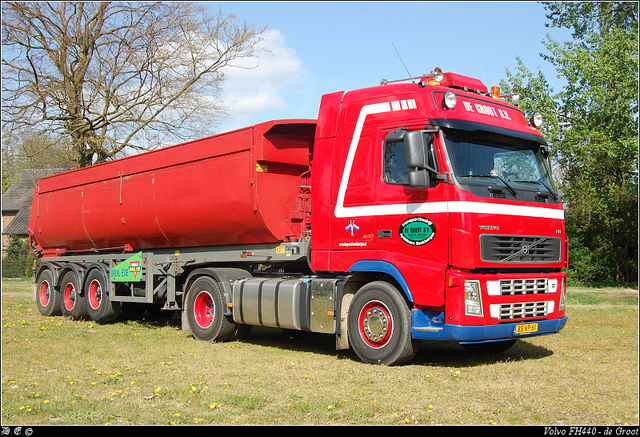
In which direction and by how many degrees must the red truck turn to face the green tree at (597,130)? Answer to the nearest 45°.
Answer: approximately 90° to its left

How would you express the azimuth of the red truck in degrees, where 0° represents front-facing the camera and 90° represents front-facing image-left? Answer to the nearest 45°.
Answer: approximately 315°
